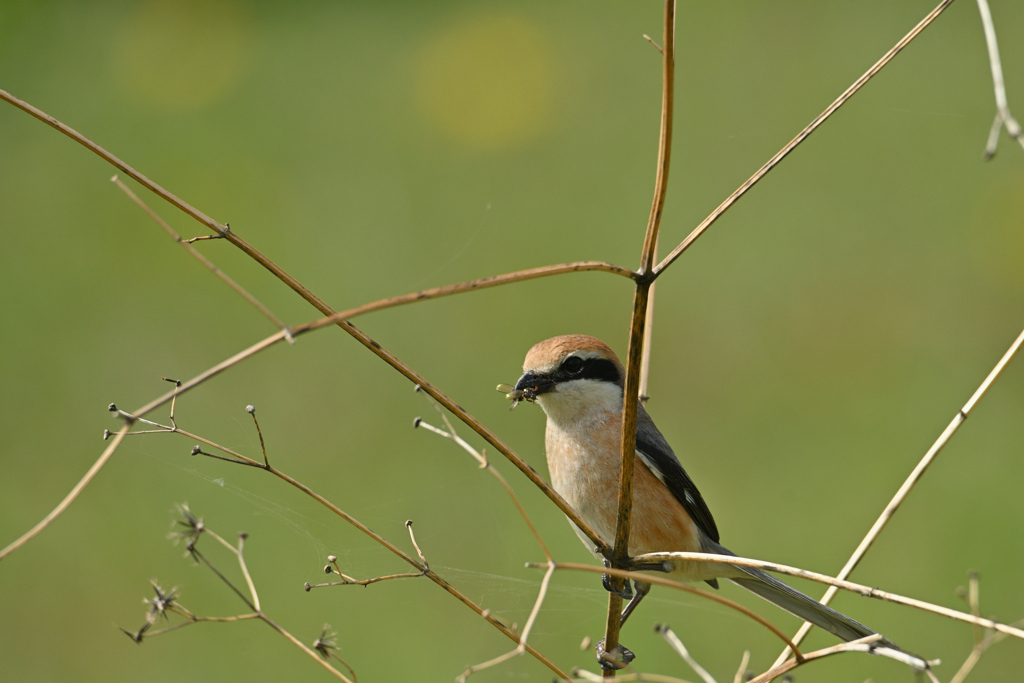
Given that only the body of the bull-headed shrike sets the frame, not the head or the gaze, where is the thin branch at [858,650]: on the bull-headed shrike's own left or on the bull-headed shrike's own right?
on the bull-headed shrike's own left

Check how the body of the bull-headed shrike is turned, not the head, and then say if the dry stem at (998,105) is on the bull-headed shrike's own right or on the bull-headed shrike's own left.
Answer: on the bull-headed shrike's own left

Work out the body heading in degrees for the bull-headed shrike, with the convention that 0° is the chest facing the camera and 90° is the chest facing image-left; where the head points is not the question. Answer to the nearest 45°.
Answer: approximately 45°

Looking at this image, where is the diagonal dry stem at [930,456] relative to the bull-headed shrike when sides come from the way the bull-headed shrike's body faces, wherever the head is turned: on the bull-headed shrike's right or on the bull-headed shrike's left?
on the bull-headed shrike's left
